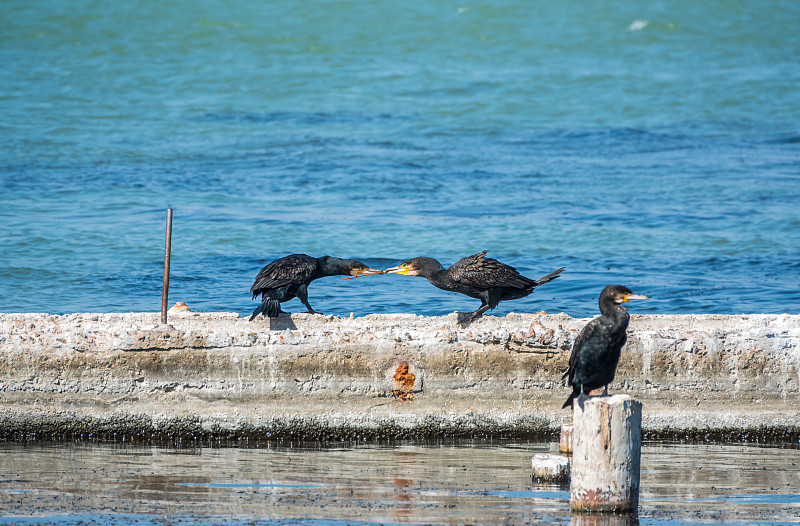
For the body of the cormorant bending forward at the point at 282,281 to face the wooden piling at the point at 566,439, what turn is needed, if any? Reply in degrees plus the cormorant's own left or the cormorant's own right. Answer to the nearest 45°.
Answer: approximately 45° to the cormorant's own right

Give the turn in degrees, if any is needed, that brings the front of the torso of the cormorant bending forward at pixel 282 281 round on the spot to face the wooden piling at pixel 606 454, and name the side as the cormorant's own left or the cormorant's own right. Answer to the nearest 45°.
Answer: approximately 45° to the cormorant's own right

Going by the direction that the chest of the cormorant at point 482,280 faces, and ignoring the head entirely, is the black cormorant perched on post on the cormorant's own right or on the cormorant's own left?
on the cormorant's own left

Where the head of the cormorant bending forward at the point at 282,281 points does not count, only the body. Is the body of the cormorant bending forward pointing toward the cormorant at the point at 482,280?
yes

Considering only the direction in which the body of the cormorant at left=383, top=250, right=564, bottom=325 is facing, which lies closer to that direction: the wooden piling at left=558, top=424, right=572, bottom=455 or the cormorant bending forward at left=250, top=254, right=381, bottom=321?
the cormorant bending forward

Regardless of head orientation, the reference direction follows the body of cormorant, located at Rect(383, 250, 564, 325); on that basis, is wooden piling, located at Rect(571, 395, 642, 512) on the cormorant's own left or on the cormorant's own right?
on the cormorant's own left

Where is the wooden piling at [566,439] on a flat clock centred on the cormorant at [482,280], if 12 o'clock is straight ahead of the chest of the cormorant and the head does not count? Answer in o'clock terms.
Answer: The wooden piling is roughly at 8 o'clock from the cormorant.

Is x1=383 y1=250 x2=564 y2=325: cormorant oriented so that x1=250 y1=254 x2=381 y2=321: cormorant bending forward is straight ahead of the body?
yes

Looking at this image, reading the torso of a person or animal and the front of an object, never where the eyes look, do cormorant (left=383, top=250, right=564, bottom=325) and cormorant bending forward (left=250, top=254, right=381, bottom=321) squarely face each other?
yes

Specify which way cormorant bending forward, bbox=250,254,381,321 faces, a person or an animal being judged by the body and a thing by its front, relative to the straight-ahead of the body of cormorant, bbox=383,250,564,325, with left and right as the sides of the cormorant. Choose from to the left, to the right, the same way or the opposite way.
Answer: the opposite way

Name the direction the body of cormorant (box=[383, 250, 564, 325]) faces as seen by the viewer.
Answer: to the viewer's left

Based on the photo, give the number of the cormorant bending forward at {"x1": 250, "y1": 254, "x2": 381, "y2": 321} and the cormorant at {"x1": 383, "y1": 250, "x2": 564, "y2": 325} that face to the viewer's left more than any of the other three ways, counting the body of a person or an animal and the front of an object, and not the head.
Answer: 1

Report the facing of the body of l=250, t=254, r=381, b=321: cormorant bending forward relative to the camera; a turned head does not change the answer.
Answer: to the viewer's right

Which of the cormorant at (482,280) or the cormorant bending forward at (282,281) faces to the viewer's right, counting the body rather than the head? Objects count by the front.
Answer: the cormorant bending forward
